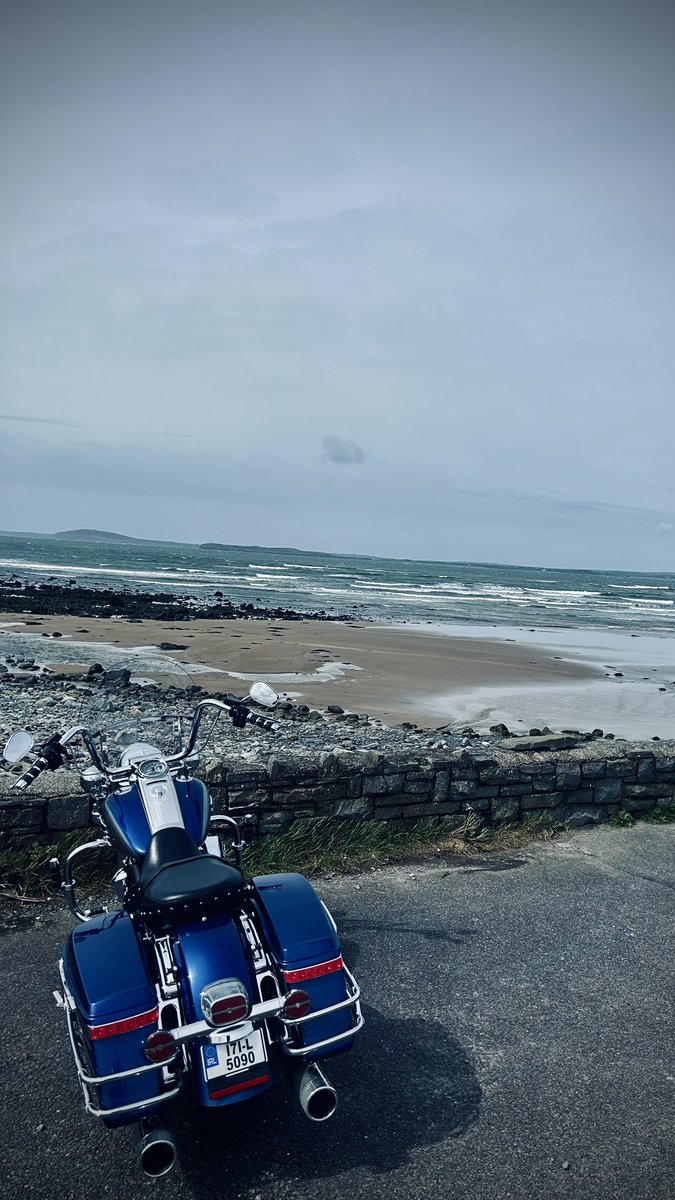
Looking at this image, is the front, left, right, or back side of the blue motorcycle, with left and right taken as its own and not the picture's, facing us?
back

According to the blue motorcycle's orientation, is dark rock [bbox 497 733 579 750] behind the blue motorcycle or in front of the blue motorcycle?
in front

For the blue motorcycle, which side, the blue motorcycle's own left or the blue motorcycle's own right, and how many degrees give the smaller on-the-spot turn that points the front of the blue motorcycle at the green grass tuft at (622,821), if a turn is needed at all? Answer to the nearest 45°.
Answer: approximately 45° to the blue motorcycle's own right
